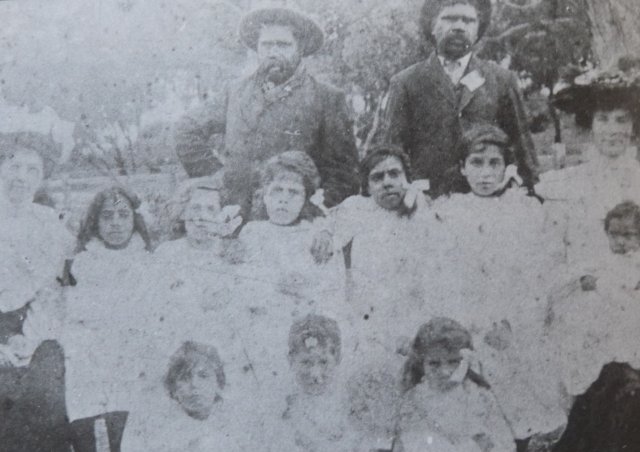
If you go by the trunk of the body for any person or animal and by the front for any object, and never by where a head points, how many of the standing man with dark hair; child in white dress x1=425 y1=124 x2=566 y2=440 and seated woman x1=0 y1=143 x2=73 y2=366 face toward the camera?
3

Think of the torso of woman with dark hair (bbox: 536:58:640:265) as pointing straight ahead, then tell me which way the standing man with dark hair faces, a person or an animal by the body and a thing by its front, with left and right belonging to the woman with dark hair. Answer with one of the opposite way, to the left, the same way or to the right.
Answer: the same way

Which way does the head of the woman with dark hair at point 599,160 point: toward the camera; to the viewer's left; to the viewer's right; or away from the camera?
toward the camera

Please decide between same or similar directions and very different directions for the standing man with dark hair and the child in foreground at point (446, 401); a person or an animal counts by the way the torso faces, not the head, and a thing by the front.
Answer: same or similar directions

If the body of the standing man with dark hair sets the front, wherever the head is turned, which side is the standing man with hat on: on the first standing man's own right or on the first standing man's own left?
on the first standing man's own right

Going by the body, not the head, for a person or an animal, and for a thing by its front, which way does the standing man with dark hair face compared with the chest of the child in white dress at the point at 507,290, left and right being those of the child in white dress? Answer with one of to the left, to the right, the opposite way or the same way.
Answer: the same way

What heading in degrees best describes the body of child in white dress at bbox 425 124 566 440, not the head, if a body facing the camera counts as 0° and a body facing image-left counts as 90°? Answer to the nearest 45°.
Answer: approximately 0°

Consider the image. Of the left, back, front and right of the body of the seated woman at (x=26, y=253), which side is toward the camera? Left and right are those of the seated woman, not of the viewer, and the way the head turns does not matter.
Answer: front

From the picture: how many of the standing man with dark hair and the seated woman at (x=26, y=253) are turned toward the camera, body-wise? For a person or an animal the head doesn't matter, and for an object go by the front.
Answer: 2

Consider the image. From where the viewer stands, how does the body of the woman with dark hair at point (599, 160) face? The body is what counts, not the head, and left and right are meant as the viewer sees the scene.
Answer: facing the viewer

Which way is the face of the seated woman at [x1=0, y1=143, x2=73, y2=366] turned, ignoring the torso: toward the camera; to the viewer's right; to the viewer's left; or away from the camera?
toward the camera

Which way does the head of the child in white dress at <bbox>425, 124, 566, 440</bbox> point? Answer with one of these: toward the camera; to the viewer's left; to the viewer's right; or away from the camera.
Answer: toward the camera

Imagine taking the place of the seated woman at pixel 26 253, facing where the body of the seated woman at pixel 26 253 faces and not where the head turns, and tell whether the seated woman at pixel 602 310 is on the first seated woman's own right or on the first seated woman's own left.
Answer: on the first seated woman's own left

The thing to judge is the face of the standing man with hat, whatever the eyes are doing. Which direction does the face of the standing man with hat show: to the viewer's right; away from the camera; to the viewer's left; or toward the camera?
toward the camera

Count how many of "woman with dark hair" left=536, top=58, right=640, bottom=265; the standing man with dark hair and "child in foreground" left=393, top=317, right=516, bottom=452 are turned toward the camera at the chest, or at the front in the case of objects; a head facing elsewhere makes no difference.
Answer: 3
